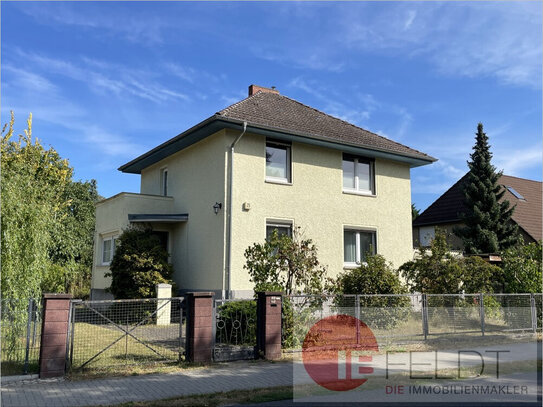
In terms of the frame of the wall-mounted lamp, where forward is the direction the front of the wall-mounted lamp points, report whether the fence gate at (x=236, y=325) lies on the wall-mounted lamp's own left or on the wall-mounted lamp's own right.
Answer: on the wall-mounted lamp's own left

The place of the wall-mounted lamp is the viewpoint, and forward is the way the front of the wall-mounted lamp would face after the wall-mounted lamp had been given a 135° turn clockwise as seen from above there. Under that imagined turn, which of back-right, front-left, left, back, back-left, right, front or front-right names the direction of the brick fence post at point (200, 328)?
back

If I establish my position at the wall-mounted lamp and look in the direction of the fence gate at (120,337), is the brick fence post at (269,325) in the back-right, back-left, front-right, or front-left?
front-left

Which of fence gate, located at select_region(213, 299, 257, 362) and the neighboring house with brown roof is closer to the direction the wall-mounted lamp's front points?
the fence gate

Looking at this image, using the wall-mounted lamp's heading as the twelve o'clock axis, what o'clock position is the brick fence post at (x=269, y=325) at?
The brick fence post is roughly at 10 o'clock from the wall-mounted lamp.

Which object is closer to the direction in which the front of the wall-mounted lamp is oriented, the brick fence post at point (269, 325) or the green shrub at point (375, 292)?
the brick fence post

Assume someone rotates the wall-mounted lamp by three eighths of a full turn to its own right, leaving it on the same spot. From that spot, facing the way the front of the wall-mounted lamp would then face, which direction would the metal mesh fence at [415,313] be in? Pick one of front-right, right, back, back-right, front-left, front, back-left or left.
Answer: back-right

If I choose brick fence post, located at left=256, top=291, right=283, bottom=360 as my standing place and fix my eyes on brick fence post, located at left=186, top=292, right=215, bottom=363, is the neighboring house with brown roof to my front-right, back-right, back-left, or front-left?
back-right

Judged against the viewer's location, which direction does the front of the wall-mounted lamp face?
facing the viewer and to the left of the viewer

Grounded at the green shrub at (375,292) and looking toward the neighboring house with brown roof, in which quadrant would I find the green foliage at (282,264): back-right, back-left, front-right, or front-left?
back-left

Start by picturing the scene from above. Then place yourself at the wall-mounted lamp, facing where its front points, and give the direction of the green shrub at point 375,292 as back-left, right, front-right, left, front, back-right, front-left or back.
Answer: left

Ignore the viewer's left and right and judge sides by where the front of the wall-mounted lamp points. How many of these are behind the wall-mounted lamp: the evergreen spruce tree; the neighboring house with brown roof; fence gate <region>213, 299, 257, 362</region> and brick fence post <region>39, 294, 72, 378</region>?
2

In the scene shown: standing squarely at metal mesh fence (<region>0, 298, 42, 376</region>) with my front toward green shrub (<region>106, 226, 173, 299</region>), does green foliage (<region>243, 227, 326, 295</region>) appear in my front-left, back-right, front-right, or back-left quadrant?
front-right

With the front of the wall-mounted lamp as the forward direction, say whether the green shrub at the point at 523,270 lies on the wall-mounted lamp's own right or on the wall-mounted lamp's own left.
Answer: on the wall-mounted lamp's own left

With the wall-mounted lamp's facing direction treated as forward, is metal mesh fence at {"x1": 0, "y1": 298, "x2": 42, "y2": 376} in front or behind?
in front
